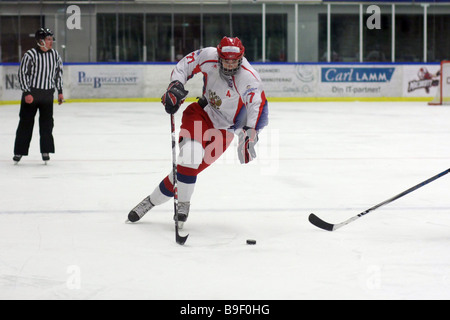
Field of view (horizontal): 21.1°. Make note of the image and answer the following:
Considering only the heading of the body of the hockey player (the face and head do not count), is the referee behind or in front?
behind

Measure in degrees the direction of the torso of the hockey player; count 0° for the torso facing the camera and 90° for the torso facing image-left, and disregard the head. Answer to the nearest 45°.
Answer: approximately 0°

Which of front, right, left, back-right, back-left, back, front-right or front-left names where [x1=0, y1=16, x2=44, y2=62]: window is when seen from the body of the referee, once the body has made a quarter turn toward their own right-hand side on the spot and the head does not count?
back-right

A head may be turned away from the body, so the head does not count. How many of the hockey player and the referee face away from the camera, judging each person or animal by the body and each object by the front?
0

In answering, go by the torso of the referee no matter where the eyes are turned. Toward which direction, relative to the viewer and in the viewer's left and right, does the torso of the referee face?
facing the viewer and to the right of the viewer

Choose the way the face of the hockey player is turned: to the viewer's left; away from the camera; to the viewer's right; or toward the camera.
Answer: toward the camera

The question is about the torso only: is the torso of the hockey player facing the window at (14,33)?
no
